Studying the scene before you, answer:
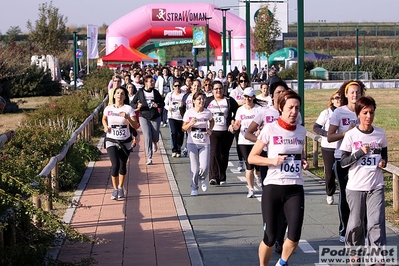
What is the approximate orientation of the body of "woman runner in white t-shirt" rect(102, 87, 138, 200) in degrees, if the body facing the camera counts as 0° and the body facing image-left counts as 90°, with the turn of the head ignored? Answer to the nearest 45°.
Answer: approximately 0°

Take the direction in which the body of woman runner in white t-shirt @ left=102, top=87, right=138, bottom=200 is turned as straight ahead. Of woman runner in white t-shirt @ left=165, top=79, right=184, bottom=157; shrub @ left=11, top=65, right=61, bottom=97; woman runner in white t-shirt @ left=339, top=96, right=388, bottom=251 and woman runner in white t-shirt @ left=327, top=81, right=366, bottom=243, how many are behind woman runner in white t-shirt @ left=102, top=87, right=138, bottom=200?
2

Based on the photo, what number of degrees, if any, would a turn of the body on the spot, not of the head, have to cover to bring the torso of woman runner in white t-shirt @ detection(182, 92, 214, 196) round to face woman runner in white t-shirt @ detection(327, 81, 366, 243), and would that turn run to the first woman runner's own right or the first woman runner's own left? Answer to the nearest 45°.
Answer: approximately 45° to the first woman runner's own left

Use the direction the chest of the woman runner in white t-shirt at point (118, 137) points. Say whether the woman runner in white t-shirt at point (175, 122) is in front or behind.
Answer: behind

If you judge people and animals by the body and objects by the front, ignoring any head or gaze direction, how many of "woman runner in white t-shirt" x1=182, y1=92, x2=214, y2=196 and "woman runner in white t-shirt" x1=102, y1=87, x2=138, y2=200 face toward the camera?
2

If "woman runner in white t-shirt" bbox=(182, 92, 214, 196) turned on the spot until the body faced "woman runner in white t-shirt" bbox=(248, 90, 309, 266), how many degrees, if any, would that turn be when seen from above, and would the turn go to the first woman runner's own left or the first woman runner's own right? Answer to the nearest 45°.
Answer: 0° — they already face them

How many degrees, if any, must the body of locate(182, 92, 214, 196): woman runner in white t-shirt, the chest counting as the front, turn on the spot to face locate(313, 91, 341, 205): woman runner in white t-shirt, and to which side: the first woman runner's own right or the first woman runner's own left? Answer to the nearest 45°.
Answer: approximately 45° to the first woman runner's own left

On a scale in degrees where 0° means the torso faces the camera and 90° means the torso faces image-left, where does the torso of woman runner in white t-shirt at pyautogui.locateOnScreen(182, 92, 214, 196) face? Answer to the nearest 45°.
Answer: approximately 0°

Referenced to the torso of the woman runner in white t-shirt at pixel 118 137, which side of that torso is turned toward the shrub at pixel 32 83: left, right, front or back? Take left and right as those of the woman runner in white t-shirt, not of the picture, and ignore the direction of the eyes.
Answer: back
